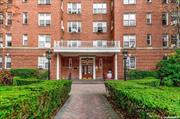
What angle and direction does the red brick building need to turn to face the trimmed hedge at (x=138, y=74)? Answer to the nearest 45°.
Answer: approximately 90° to its left

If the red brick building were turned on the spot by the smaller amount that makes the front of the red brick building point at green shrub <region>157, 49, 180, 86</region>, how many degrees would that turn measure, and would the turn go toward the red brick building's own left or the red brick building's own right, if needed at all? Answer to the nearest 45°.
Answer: approximately 45° to the red brick building's own left

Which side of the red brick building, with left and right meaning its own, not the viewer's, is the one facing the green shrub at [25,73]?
right

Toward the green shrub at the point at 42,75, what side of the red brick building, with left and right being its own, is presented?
right

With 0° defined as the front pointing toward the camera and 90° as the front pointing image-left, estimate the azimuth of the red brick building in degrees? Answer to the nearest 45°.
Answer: approximately 0°
